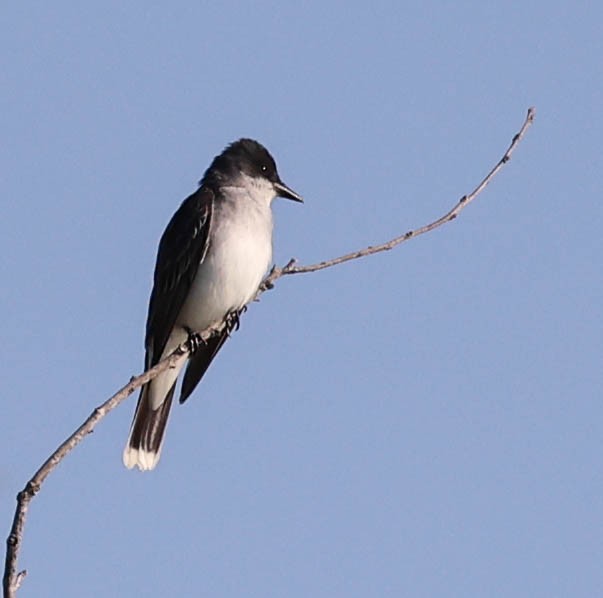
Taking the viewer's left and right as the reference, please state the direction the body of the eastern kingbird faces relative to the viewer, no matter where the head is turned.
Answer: facing the viewer and to the right of the viewer
